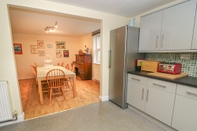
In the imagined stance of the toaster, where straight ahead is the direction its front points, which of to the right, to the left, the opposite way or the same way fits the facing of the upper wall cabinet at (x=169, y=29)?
the same way

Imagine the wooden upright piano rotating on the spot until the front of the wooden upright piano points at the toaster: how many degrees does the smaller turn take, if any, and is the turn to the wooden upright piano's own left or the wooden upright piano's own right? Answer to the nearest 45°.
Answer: approximately 90° to the wooden upright piano's own left

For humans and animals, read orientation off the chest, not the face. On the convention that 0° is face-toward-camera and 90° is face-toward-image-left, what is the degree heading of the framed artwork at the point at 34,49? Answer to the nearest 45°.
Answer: approximately 0°

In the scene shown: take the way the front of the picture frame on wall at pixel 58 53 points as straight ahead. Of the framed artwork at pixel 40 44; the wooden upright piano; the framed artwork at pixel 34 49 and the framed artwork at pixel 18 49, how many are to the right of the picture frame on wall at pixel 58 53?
3

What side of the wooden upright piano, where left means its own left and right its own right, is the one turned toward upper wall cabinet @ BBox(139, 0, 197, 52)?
left

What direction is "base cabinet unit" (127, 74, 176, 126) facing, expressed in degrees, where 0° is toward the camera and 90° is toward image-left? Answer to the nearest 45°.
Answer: approximately 45°

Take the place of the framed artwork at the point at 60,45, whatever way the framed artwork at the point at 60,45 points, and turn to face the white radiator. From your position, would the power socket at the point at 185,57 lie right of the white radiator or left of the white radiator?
left

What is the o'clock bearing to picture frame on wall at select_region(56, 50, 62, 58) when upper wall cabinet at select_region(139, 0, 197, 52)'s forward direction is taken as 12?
The picture frame on wall is roughly at 2 o'clock from the upper wall cabinet.

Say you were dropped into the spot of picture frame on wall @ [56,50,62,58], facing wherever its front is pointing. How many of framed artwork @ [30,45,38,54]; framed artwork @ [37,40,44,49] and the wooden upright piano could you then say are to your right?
2

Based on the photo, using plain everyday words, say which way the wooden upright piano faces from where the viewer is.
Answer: facing the viewer and to the left of the viewer

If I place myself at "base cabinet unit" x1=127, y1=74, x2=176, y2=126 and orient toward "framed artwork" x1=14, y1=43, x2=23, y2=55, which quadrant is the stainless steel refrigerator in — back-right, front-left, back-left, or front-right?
front-right

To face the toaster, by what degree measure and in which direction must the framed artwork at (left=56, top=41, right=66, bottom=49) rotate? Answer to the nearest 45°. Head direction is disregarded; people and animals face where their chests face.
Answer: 0° — it already faces it

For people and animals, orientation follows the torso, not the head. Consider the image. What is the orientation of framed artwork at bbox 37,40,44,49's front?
toward the camera

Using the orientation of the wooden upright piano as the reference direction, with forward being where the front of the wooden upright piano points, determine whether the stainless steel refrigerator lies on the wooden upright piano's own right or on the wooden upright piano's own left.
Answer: on the wooden upright piano's own left

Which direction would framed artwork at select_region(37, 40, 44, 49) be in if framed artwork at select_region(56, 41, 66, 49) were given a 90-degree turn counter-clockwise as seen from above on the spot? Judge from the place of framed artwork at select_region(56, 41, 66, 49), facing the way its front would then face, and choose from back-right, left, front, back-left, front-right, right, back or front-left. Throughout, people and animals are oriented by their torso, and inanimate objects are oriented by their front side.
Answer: back
